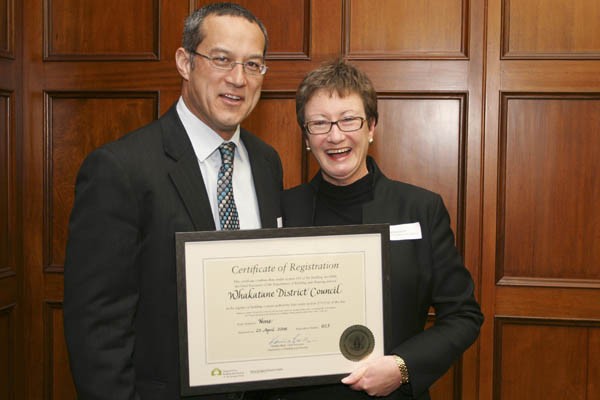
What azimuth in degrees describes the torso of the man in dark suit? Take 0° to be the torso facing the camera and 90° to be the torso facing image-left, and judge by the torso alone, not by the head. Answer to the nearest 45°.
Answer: approximately 315°

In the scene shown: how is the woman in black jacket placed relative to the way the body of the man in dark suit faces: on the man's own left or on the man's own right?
on the man's own left
